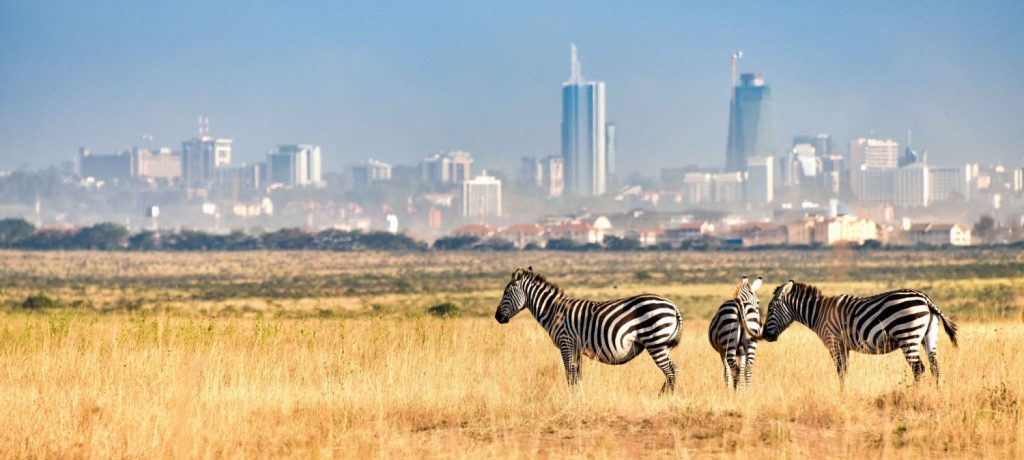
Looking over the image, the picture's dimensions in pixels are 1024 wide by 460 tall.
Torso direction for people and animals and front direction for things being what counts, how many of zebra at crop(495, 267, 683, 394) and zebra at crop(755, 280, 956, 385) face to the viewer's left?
2

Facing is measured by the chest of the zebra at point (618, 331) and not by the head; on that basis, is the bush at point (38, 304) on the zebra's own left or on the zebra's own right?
on the zebra's own right

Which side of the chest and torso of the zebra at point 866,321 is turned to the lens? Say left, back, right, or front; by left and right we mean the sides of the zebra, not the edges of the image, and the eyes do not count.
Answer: left

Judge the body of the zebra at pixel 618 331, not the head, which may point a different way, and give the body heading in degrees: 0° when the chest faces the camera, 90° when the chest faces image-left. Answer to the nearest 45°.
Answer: approximately 90°

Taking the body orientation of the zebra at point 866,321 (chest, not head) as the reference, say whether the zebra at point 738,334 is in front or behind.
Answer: in front

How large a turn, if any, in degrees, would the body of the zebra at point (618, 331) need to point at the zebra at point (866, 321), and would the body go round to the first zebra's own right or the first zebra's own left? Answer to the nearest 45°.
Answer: approximately 180°

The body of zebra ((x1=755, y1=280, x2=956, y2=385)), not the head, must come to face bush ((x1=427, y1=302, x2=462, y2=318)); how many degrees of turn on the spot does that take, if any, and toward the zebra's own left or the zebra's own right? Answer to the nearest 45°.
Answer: approximately 45° to the zebra's own right
